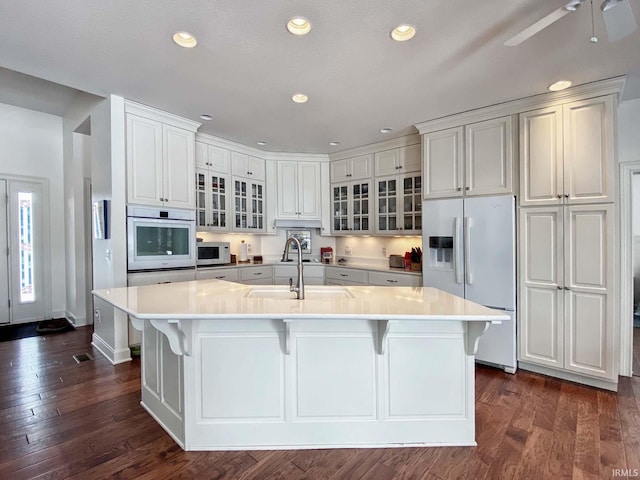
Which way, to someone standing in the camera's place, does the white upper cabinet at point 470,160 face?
facing the viewer and to the left of the viewer

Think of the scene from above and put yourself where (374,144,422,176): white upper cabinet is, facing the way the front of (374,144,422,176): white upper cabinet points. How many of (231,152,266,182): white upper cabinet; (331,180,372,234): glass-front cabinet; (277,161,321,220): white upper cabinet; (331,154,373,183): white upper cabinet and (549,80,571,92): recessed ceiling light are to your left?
1

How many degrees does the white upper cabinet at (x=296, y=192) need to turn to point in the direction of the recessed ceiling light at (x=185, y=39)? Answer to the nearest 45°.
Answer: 0° — it already faces it

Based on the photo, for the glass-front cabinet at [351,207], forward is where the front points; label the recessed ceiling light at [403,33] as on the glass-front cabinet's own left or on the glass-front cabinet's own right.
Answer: on the glass-front cabinet's own left

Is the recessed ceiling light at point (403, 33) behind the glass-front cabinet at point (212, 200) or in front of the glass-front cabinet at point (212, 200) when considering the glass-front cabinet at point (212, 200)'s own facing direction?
in front

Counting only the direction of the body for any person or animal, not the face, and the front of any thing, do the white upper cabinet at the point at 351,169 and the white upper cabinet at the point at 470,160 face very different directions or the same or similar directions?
same or similar directions

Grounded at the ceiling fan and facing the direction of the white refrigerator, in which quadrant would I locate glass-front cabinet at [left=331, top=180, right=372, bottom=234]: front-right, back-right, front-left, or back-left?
front-left

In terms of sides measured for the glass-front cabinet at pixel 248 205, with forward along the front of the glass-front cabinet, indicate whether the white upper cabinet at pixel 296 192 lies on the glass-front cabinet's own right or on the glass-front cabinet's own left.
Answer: on the glass-front cabinet's own left

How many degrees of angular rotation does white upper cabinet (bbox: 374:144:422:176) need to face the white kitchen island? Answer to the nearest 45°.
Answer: approximately 45° to its left

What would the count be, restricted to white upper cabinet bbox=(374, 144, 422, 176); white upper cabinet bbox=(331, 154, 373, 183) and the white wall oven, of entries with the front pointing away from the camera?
0

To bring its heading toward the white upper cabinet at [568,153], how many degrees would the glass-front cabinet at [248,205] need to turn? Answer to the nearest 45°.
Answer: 0° — it already faces it

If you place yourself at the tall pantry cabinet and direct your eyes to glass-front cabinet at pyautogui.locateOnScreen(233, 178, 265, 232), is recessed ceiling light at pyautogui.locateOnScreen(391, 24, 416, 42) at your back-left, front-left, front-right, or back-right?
front-left

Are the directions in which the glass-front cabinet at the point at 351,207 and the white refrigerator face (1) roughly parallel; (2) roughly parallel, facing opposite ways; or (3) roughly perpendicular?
roughly parallel

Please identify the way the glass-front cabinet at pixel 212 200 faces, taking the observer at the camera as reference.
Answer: facing the viewer and to the right of the viewer

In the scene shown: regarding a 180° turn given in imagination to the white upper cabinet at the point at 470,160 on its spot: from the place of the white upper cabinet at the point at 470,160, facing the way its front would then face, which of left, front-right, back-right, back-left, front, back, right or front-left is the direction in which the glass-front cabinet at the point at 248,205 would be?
back-left

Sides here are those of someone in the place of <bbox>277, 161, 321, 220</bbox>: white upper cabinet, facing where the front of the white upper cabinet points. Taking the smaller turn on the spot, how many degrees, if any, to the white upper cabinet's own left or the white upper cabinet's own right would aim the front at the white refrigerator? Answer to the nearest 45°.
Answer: approximately 45° to the white upper cabinet's own left

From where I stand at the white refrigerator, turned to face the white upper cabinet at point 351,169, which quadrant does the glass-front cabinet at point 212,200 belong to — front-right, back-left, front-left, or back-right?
front-left
